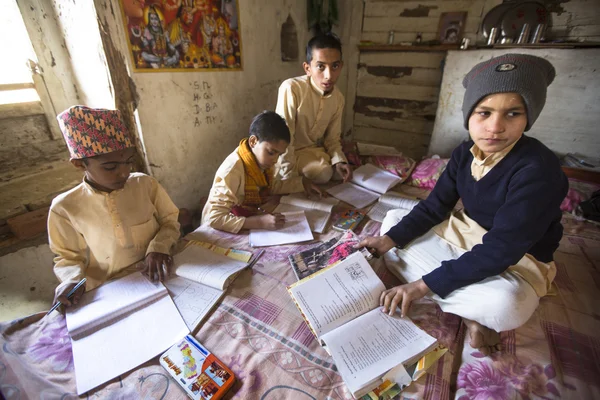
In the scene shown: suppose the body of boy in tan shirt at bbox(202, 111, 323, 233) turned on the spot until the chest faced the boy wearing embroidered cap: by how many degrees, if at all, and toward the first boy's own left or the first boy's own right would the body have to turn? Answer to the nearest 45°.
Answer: approximately 90° to the first boy's own right

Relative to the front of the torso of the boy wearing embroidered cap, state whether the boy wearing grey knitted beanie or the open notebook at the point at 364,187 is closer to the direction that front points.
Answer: the boy wearing grey knitted beanie

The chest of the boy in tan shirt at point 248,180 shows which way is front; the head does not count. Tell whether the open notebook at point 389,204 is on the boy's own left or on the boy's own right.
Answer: on the boy's own left

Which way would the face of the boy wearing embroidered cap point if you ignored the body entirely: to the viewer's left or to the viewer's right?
to the viewer's right

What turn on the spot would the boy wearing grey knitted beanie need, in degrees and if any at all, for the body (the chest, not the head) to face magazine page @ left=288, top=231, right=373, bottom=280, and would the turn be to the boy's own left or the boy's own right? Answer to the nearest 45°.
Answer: approximately 45° to the boy's own right

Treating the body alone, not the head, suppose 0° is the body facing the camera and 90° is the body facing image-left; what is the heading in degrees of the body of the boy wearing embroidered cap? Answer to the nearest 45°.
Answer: approximately 315°

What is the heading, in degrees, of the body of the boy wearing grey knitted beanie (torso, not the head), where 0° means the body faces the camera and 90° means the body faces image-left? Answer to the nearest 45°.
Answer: approximately 45°

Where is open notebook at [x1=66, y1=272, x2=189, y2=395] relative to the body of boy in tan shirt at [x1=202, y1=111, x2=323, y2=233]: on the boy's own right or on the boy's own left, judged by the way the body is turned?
on the boy's own right

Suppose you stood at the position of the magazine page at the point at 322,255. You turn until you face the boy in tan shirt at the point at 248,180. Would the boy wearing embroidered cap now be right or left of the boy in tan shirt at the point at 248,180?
left

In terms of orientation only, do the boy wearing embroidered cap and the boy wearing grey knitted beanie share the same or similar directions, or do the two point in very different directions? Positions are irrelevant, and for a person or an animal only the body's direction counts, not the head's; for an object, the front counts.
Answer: very different directions

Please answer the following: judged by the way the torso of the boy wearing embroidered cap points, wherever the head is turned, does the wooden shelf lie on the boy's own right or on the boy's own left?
on the boy's own left
